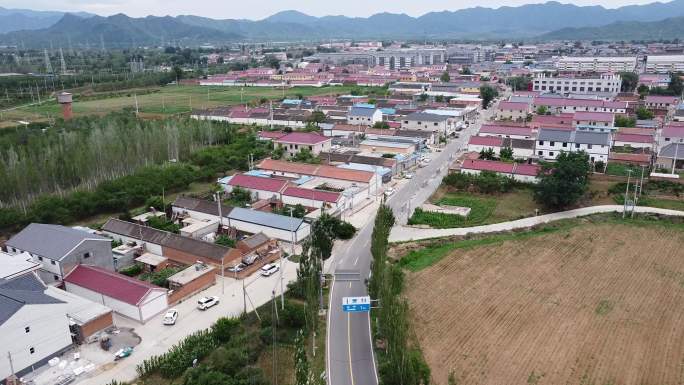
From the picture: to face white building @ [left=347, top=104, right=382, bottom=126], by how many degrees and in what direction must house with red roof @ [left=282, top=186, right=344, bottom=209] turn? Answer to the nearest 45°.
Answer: approximately 180°

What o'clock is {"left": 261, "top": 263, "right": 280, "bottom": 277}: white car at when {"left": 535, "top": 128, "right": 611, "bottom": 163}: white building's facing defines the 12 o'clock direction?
The white car is roughly at 1 o'clock from the white building.

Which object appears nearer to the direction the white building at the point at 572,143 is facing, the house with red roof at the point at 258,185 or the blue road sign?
the blue road sign

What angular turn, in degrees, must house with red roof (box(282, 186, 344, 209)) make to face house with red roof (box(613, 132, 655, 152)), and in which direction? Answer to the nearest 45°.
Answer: approximately 135° to its left

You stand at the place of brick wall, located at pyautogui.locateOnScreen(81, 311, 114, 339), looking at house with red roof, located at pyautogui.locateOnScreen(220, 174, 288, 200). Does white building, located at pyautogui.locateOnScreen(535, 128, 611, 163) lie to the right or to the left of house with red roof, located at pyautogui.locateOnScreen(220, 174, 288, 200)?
right

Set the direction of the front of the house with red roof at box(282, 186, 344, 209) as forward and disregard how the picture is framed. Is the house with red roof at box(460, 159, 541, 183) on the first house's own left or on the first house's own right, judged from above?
on the first house's own left

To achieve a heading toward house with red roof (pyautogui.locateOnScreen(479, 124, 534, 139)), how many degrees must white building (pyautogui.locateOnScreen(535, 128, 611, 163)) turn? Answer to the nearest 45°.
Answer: approximately 135° to its right

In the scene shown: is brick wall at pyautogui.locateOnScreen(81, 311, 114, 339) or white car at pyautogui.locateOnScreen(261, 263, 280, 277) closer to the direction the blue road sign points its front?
the brick wall

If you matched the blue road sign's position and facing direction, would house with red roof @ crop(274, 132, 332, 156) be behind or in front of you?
behind

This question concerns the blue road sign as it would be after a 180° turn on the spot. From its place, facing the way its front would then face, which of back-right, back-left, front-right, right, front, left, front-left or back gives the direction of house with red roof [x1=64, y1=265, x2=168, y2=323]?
left

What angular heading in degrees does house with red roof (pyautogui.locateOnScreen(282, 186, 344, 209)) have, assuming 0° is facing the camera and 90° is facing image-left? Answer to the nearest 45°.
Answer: approximately 0°

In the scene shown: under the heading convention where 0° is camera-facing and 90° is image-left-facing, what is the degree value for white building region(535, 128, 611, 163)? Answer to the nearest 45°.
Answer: approximately 0°

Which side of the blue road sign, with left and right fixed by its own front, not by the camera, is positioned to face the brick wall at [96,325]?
right
